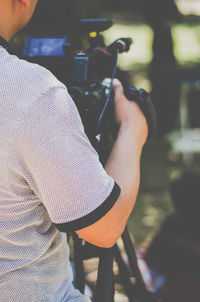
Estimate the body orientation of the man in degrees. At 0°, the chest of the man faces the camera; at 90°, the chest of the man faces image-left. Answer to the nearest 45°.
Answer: approximately 225°

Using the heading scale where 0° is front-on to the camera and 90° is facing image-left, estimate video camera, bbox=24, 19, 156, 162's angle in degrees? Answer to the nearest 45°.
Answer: approximately 180°
